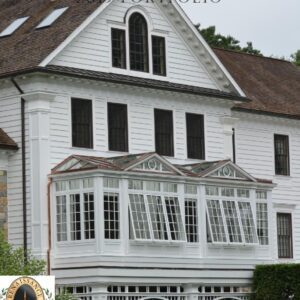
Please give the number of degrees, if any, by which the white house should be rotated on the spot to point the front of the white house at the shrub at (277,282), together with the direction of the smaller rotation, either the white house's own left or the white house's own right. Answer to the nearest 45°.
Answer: approximately 45° to the white house's own left

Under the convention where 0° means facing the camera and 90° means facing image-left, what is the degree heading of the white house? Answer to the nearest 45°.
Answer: approximately 315°

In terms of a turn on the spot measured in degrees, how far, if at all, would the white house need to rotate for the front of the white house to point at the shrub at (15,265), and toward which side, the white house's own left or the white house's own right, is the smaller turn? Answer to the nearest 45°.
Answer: approximately 45° to the white house's own right
